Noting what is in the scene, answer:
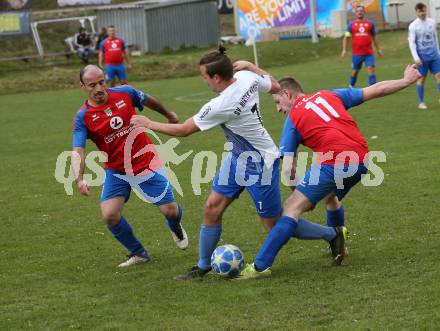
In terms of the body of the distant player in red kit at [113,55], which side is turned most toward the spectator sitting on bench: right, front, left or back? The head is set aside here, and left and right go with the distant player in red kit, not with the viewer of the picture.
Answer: back

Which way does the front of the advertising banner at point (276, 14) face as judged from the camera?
facing the viewer

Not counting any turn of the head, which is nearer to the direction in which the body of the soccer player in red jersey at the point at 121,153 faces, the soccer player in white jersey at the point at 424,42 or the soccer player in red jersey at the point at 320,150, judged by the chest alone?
the soccer player in red jersey

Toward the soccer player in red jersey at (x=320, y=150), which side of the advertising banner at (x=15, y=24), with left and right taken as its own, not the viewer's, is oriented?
front

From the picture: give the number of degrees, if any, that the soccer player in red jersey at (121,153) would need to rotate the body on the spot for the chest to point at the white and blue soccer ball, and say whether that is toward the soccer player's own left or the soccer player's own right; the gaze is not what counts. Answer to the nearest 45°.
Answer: approximately 45° to the soccer player's own left

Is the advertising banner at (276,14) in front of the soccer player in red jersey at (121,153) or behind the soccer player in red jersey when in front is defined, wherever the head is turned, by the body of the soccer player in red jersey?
behind

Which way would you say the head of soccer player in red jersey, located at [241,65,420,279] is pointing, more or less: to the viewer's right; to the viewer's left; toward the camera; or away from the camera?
to the viewer's left

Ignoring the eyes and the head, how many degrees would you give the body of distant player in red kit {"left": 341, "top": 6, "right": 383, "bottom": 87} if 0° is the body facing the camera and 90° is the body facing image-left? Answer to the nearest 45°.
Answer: approximately 0°

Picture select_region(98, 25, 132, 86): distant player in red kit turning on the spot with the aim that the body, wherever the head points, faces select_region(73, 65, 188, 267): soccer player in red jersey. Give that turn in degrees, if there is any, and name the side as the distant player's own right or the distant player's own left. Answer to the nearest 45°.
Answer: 0° — they already face them

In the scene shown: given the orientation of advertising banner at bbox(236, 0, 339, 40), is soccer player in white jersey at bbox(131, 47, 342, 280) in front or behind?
in front

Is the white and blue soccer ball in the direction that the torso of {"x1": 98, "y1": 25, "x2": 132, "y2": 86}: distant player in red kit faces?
yes

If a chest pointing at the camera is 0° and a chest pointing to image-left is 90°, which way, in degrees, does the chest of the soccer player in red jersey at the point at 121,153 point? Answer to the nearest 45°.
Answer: approximately 0°

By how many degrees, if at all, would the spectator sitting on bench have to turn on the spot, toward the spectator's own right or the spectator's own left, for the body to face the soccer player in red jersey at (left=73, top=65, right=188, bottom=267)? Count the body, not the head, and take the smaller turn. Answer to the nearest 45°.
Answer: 0° — they already face them
